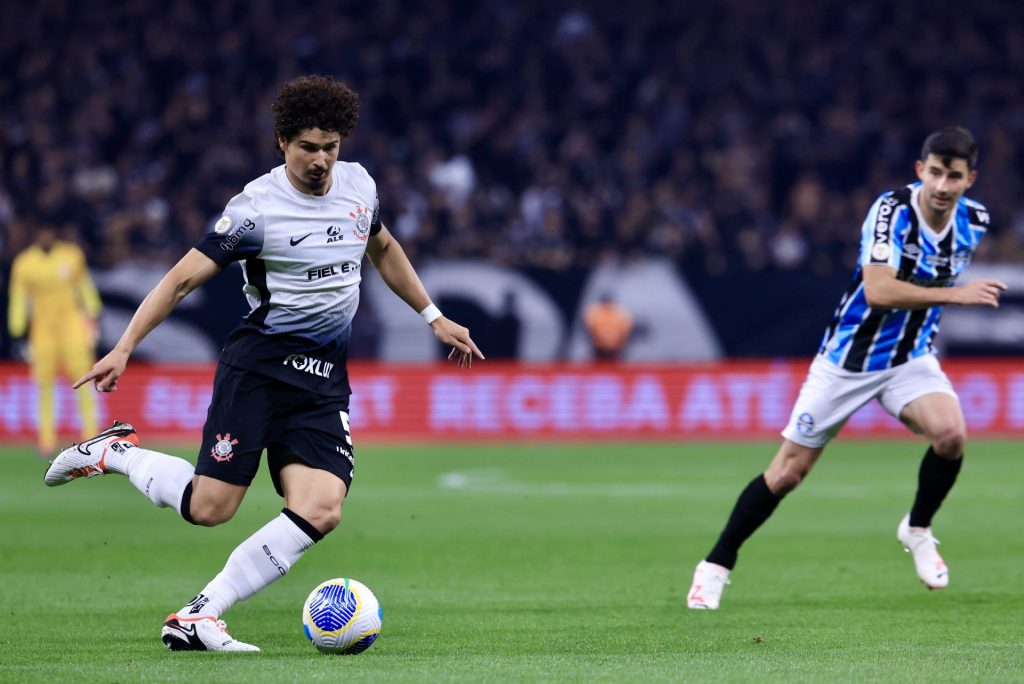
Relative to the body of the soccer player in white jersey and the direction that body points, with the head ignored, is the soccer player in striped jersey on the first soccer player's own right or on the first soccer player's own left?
on the first soccer player's own left

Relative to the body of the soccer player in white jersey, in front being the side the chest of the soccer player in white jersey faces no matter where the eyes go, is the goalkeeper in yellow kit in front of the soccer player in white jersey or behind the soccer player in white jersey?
behind

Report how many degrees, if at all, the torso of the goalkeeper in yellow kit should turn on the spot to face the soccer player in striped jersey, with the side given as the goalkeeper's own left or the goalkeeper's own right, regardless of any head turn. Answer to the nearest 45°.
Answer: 0° — they already face them
